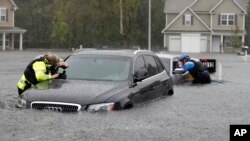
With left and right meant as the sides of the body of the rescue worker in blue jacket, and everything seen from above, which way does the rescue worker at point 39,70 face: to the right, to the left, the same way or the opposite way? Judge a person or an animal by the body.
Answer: the opposite way

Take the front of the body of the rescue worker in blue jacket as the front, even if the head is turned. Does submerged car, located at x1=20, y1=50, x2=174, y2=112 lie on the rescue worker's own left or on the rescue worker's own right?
on the rescue worker's own left

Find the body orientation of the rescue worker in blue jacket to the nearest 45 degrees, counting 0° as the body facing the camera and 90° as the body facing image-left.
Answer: approximately 90°

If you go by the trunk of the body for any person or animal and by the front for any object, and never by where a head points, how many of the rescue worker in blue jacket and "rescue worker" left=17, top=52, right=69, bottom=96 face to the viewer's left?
1

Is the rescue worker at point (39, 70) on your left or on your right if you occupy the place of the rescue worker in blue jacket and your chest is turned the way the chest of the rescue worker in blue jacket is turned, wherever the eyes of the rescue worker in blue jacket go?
on your left

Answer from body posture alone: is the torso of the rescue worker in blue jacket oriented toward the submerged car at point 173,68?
yes

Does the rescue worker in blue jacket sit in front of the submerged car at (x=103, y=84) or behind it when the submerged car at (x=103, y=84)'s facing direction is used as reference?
behind

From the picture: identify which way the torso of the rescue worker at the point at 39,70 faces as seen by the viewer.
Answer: to the viewer's right
